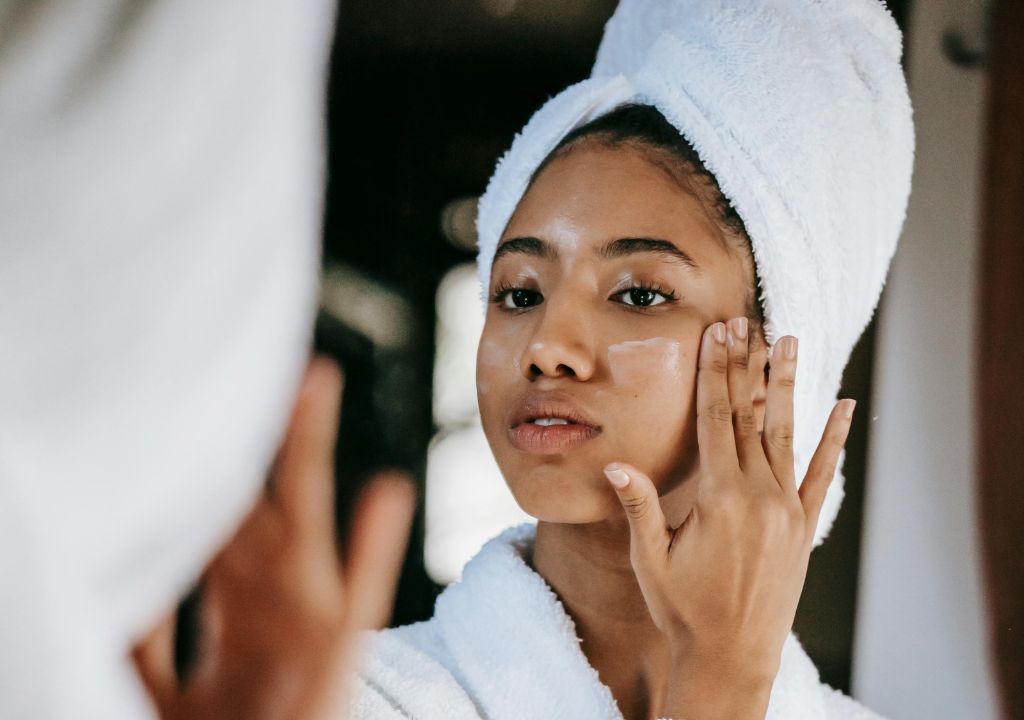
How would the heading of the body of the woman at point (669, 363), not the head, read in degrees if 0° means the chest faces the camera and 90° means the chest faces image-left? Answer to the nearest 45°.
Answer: approximately 45°
